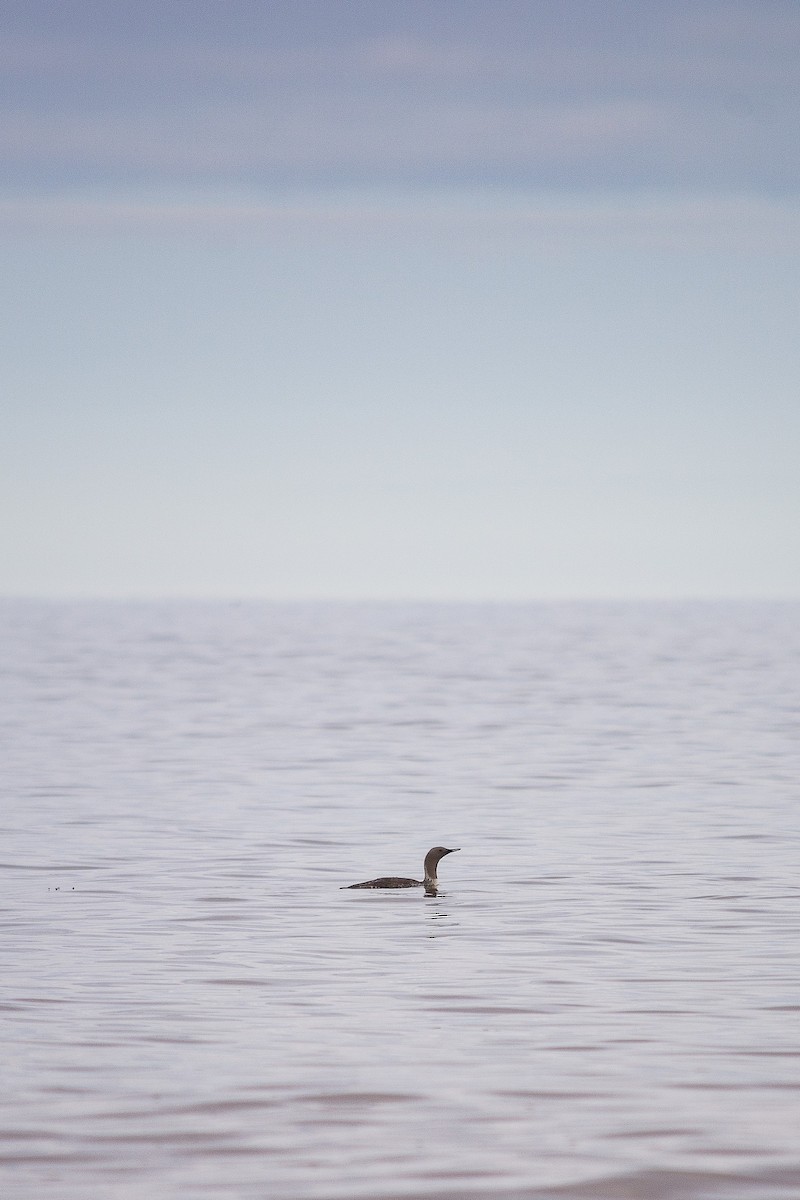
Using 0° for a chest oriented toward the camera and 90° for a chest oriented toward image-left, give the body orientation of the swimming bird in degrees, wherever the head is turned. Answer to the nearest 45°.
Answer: approximately 270°
